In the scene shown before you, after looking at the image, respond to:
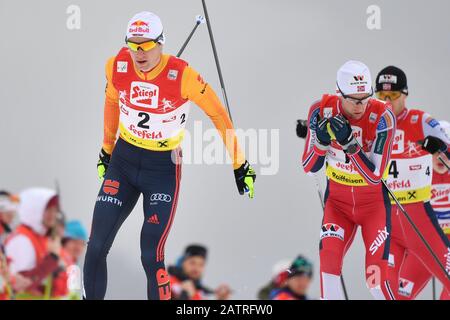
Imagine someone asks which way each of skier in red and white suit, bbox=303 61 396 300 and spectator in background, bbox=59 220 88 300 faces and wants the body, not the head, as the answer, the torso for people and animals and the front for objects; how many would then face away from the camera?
0

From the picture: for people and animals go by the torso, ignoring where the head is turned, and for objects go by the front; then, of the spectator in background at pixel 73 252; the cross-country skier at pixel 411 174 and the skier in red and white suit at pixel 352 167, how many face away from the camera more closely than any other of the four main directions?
0

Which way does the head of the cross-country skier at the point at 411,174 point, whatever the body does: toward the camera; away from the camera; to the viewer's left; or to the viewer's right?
toward the camera

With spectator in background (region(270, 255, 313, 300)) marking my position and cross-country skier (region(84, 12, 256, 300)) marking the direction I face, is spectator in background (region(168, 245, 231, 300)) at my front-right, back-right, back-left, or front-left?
front-right

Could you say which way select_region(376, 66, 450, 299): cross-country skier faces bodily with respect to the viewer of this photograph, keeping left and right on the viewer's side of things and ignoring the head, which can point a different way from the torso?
facing the viewer and to the left of the viewer

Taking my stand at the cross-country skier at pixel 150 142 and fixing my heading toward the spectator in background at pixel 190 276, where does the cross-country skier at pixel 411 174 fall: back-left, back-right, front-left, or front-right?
front-right

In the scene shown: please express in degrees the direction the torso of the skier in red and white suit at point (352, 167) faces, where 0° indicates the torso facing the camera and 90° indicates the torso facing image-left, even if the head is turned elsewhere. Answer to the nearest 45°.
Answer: approximately 0°

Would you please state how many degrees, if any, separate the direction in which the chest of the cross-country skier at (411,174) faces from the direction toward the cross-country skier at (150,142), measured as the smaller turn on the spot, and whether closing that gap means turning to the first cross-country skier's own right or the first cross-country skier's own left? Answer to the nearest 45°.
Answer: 0° — they already face them

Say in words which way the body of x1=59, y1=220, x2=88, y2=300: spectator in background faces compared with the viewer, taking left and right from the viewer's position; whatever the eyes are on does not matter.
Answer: facing the viewer and to the right of the viewer

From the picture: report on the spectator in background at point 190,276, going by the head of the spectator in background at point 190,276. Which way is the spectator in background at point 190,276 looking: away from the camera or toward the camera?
toward the camera

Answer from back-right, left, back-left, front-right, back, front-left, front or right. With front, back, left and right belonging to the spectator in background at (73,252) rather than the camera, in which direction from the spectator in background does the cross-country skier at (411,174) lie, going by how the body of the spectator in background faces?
front-left
